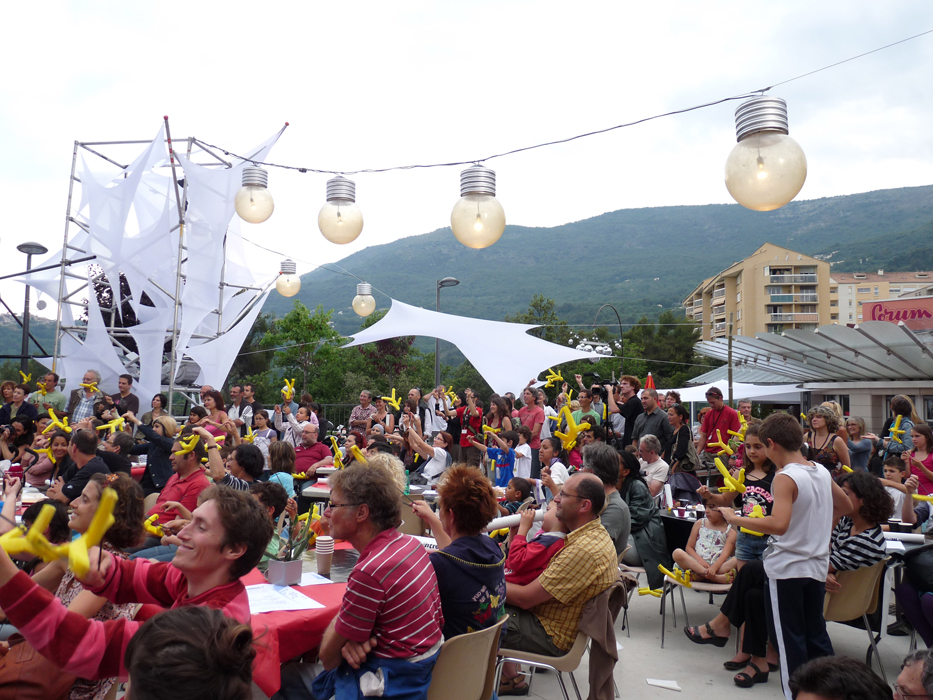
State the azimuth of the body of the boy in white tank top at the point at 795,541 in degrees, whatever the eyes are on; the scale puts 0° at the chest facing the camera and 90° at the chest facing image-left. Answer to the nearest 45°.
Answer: approximately 135°

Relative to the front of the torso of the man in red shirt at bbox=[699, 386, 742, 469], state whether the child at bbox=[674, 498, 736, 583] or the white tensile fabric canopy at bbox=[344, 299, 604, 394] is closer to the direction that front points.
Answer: the child

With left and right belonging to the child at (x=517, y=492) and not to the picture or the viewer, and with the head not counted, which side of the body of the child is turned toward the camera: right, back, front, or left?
left

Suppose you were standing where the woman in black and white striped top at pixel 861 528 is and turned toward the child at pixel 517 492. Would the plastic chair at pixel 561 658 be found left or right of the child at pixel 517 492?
left

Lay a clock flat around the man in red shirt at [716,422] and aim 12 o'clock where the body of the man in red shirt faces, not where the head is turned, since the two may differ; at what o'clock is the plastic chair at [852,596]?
The plastic chair is roughly at 10 o'clock from the man in red shirt.

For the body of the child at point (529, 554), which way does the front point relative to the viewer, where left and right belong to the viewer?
facing to the left of the viewer

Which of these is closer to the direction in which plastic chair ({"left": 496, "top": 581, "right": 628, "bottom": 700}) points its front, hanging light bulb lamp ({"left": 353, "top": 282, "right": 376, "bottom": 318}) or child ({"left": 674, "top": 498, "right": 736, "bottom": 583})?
the hanging light bulb lamp

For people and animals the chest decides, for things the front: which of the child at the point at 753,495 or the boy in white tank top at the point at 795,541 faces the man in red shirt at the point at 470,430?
the boy in white tank top

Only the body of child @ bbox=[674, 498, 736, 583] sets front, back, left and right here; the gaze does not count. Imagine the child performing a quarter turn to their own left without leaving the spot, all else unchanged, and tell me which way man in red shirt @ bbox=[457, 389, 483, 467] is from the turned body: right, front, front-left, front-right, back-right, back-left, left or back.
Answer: back-left

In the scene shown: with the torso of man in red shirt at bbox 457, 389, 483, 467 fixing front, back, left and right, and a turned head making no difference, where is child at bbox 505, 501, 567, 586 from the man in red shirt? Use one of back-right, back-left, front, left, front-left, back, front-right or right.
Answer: front-left

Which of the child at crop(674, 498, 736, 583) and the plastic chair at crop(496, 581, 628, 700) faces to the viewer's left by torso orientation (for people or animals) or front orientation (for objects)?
the plastic chair

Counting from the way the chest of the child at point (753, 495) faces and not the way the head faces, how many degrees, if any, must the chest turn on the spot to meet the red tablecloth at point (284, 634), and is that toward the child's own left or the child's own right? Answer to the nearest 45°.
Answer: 0° — they already face it

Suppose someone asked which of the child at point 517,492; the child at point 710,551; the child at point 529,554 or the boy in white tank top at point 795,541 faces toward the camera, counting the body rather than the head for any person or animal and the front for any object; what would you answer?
the child at point 710,551

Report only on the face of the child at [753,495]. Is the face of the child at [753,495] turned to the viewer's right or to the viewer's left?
to the viewer's left
